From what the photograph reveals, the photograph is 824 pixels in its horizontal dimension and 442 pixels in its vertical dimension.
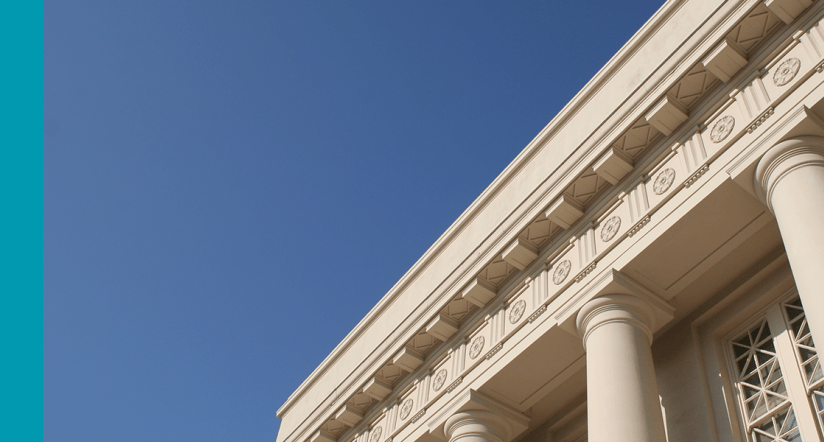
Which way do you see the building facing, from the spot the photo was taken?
facing the viewer and to the left of the viewer
